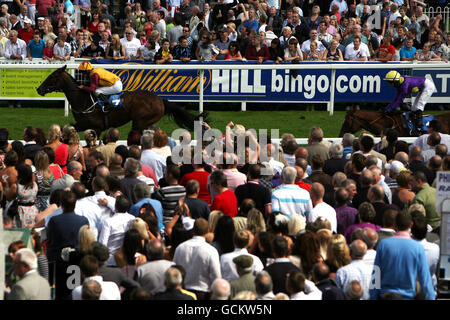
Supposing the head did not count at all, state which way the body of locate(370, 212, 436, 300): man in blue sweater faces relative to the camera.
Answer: away from the camera

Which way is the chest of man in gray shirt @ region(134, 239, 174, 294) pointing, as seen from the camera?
away from the camera

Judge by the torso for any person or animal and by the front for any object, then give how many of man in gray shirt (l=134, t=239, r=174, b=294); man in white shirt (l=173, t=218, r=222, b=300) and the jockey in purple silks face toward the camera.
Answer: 0

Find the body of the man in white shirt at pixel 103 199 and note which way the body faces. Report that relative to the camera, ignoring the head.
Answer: away from the camera

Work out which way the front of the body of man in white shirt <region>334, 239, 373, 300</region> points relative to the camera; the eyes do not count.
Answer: away from the camera

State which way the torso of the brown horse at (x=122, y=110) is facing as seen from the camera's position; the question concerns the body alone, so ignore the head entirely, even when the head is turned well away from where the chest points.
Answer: to the viewer's left

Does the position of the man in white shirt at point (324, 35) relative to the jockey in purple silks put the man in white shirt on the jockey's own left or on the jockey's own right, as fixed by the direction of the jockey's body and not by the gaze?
on the jockey's own right

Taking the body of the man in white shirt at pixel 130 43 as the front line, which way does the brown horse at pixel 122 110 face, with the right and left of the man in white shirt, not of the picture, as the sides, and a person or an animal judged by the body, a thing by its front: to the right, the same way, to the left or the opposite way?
to the right

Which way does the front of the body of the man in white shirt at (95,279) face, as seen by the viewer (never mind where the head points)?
away from the camera

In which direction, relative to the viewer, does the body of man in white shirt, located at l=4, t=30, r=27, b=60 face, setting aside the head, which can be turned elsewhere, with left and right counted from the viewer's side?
facing the viewer

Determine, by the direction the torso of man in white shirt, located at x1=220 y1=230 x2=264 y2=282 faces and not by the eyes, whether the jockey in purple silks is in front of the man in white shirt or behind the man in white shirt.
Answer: in front

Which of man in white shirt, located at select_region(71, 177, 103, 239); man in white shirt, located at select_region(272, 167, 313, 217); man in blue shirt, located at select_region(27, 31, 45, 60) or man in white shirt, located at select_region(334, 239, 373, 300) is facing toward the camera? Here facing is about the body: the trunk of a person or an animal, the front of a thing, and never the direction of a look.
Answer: the man in blue shirt

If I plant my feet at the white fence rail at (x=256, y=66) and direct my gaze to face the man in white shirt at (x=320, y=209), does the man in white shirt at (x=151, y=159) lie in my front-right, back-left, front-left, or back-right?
front-right

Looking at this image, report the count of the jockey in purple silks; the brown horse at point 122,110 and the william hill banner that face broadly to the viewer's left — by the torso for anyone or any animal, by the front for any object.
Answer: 2

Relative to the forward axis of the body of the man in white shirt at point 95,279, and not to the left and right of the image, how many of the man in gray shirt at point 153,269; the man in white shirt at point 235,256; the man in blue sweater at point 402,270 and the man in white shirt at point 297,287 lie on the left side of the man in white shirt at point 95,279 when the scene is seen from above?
0

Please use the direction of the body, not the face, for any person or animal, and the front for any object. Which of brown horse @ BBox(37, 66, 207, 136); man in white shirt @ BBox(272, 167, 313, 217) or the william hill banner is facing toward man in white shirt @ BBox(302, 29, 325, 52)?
man in white shirt @ BBox(272, 167, 313, 217)

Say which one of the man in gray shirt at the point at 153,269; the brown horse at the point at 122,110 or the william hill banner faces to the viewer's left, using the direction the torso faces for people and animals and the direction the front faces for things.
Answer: the brown horse

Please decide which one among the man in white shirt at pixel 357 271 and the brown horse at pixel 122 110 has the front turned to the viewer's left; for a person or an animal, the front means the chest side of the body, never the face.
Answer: the brown horse

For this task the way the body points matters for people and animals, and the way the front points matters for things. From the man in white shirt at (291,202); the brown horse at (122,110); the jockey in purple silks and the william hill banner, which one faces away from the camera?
the man in white shirt
